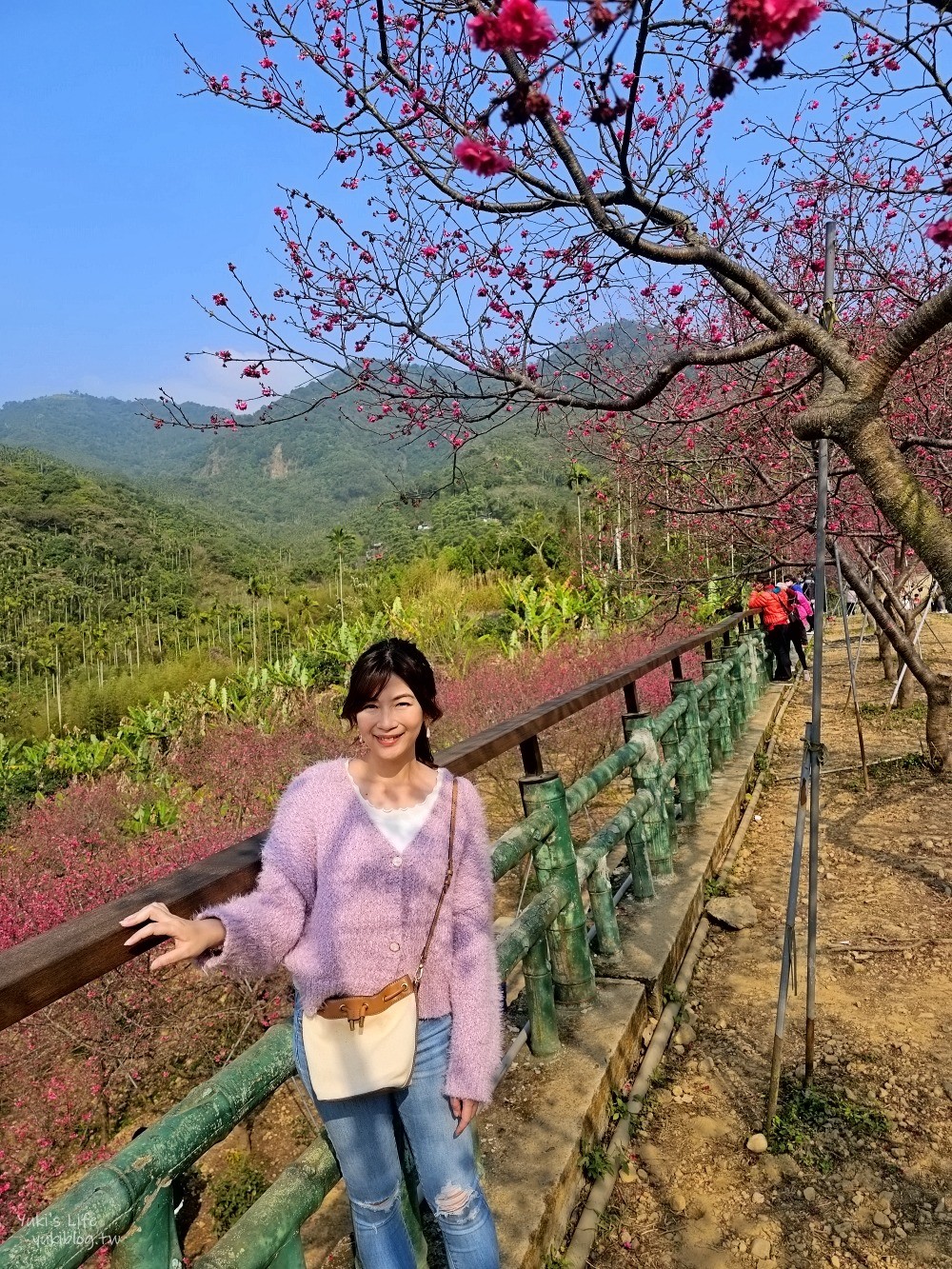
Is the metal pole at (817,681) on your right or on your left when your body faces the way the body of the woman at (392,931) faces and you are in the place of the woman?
on your left

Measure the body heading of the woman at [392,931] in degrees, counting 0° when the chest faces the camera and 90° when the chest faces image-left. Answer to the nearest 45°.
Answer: approximately 0°

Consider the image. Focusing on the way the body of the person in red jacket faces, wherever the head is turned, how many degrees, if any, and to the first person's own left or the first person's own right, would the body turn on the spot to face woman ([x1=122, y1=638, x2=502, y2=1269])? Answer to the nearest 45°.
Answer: approximately 90° to the first person's own left

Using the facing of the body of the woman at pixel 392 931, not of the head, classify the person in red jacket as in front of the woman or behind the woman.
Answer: behind

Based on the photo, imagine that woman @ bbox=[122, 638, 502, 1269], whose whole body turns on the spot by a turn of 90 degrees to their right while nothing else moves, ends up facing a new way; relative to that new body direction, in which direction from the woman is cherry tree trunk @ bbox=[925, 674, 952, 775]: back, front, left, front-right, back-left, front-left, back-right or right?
back-right
